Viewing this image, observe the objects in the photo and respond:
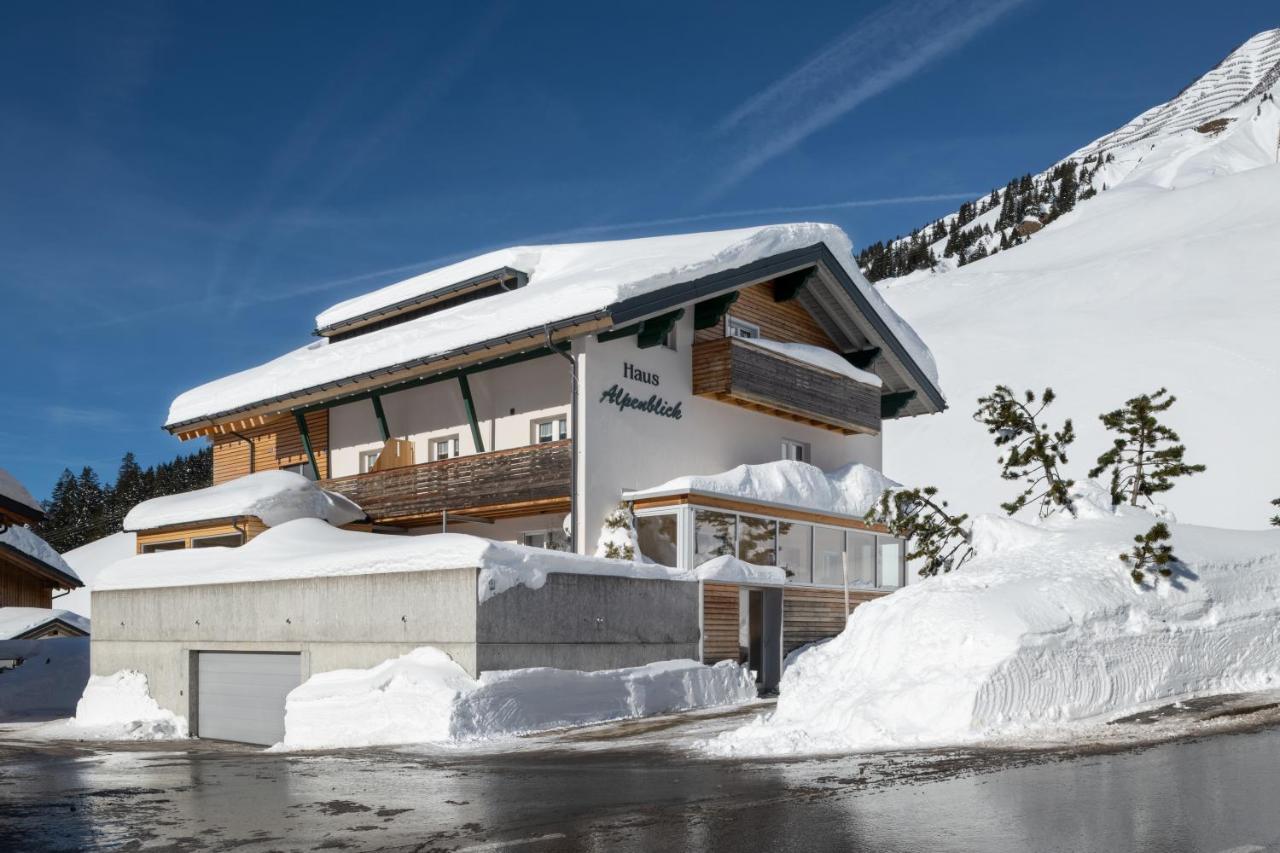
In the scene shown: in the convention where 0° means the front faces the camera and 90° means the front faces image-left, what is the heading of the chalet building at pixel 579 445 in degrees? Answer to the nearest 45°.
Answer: approximately 315°

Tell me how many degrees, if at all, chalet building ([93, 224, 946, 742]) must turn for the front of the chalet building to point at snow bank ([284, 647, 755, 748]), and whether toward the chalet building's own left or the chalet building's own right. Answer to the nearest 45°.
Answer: approximately 45° to the chalet building's own right

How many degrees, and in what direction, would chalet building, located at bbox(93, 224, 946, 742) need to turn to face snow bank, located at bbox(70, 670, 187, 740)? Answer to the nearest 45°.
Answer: approximately 135° to its right

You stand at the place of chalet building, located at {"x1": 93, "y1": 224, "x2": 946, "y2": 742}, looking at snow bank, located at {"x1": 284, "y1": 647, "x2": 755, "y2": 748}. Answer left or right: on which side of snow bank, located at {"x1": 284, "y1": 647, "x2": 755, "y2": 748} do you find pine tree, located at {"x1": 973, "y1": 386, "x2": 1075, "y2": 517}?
left

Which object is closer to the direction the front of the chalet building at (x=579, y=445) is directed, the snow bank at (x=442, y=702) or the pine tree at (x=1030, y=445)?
the pine tree
